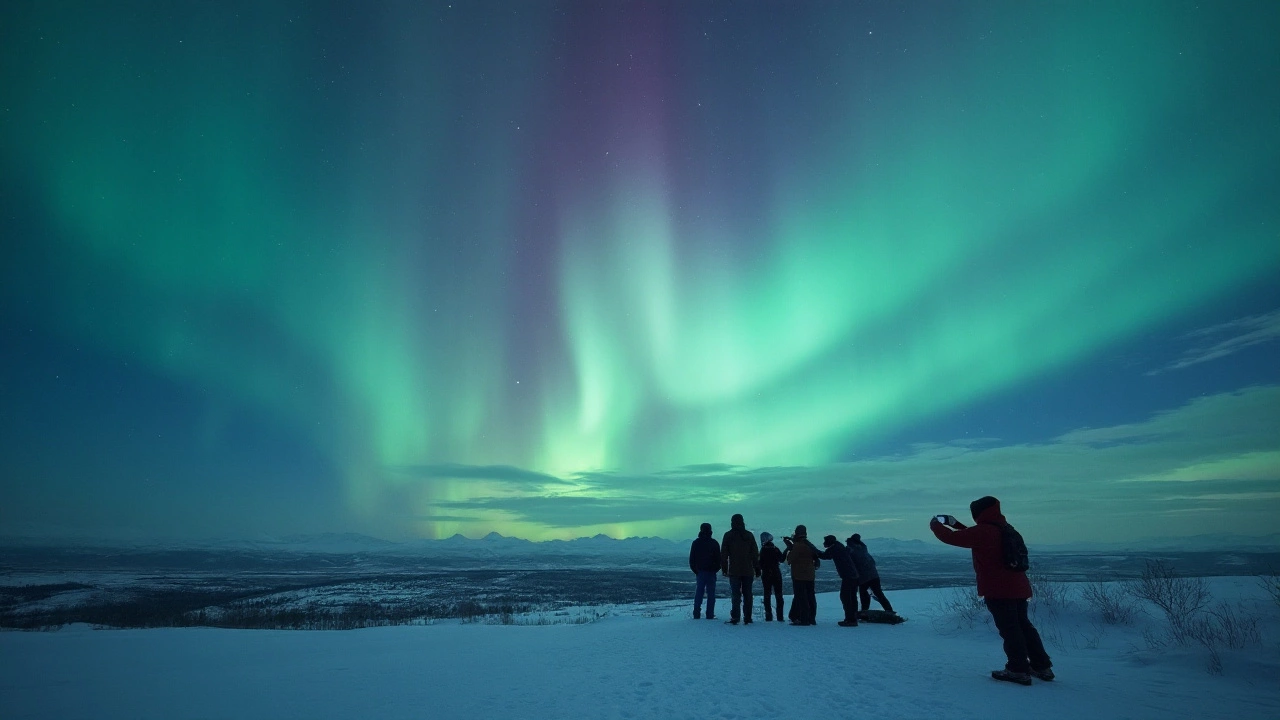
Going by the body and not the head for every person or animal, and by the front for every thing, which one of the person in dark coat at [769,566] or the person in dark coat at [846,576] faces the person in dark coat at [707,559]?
the person in dark coat at [846,576]

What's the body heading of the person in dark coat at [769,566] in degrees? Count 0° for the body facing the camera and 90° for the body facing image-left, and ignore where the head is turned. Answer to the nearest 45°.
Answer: approximately 180°

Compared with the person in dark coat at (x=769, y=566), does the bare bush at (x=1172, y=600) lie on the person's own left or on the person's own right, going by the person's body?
on the person's own right

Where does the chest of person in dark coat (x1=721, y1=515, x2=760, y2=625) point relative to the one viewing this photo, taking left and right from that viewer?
facing away from the viewer

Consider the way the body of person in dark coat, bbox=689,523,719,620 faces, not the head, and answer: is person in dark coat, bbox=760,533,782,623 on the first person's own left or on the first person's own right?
on the first person's own right

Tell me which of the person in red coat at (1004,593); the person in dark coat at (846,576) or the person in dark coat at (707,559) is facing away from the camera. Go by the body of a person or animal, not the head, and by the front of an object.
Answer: the person in dark coat at (707,559)

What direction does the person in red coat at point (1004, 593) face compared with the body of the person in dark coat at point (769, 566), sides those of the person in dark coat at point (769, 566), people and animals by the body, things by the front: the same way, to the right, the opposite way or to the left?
to the left

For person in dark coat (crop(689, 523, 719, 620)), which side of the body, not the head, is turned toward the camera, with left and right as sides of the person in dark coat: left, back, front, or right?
back

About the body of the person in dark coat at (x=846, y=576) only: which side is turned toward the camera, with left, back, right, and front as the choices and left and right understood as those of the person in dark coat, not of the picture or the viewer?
left

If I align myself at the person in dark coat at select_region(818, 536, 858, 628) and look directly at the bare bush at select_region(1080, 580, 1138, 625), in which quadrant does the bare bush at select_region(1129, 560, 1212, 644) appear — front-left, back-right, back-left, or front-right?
front-right

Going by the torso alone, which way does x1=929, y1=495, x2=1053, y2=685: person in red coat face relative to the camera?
to the viewer's left

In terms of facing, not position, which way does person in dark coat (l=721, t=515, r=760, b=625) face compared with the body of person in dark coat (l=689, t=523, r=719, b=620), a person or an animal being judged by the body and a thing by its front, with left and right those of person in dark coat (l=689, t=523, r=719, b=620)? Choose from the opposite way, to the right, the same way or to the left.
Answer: the same way

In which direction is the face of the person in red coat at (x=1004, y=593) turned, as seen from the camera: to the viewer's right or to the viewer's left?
to the viewer's left
